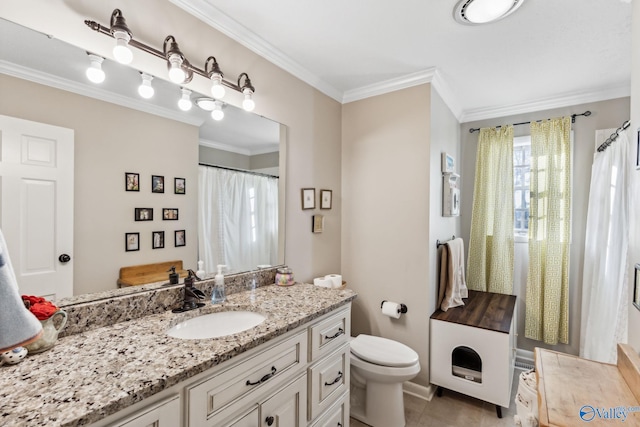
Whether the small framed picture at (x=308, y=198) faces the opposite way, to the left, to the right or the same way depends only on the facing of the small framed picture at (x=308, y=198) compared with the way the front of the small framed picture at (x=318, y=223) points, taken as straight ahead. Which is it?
the same way

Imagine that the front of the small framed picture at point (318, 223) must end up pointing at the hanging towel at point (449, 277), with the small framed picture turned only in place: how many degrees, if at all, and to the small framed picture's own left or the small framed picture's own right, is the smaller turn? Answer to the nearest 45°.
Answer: approximately 45° to the small framed picture's own left

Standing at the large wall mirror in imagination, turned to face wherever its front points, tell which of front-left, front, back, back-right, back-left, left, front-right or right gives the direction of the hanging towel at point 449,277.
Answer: front-left

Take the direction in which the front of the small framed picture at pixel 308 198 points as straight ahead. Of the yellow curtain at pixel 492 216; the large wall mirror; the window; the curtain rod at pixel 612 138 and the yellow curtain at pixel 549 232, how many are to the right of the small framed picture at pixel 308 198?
1

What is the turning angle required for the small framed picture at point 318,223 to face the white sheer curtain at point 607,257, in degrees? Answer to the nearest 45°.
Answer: approximately 45° to its left

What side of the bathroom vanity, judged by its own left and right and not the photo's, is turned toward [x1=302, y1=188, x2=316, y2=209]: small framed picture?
left

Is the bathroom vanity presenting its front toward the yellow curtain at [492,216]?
no

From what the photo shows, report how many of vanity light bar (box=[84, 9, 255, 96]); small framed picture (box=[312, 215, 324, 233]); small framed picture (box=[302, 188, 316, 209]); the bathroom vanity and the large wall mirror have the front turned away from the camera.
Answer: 0

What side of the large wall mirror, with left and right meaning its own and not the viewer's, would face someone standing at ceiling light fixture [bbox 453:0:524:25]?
front

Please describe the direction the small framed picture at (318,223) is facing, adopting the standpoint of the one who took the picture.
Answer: facing the viewer and to the right of the viewer

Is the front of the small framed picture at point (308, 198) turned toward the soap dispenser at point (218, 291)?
no

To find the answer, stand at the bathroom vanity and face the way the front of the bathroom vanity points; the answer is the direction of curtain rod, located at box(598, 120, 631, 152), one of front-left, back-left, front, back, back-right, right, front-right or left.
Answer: front-left

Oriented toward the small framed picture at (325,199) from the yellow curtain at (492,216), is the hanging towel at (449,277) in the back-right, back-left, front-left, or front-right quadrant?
front-left

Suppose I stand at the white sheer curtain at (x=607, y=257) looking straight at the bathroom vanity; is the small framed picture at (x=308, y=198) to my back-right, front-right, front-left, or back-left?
front-right

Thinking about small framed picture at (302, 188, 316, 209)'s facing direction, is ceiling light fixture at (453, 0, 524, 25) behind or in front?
in front

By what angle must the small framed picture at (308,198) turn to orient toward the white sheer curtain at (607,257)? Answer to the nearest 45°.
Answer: approximately 45° to its left

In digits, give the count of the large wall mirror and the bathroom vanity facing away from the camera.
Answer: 0

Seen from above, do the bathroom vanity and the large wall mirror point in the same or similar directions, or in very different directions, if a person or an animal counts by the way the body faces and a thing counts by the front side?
same or similar directions

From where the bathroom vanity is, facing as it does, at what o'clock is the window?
The window is roughly at 10 o'clock from the bathroom vanity.
